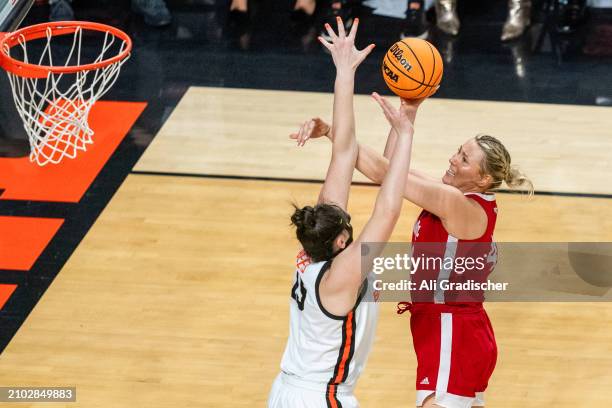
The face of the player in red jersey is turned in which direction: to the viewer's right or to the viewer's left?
to the viewer's left

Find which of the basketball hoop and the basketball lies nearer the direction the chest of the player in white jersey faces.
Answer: the basketball

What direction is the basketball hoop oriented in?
to the viewer's right

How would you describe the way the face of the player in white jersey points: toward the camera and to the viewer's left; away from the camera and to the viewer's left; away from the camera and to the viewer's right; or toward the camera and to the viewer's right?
away from the camera and to the viewer's right

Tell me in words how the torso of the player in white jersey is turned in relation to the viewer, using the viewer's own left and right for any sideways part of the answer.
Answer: facing away from the viewer and to the right of the viewer

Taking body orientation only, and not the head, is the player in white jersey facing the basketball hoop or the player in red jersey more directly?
the player in red jersey

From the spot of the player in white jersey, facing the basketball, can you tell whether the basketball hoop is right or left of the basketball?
left

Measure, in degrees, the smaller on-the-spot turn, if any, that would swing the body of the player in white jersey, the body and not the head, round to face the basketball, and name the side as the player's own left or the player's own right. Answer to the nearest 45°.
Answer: approximately 45° to the player's own left

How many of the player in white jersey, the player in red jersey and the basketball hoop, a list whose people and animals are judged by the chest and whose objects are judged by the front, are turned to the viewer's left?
1

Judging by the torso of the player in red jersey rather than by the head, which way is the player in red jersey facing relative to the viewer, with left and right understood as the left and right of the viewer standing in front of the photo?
facing to the left of the viewer

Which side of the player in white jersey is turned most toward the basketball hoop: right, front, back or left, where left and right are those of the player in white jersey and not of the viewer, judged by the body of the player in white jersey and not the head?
left

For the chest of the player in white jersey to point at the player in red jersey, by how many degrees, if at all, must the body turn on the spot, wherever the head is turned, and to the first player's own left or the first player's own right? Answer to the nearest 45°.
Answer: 0° — they already face them
